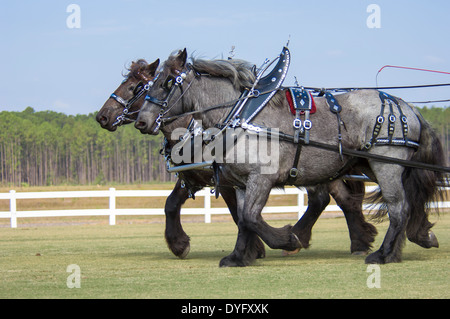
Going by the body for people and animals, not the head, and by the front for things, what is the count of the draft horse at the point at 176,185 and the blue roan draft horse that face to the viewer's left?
2

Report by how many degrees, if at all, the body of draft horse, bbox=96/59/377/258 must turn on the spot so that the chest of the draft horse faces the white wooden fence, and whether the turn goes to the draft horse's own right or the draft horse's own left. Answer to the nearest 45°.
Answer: approximately 90° to the draft horse's own right

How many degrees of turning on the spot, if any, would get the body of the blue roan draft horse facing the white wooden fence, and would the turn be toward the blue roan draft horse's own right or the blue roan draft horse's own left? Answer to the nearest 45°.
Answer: approximately 45° to the blue roan draft horse's own right

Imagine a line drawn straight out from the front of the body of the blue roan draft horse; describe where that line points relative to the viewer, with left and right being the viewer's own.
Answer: facing to the left of the viewer

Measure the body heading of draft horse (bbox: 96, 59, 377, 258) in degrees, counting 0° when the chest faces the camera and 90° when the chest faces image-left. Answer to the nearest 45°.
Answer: approximately 90°

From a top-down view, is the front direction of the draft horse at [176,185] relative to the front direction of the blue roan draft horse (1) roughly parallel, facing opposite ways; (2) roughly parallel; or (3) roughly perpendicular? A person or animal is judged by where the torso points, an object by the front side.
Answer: roughly parallel
